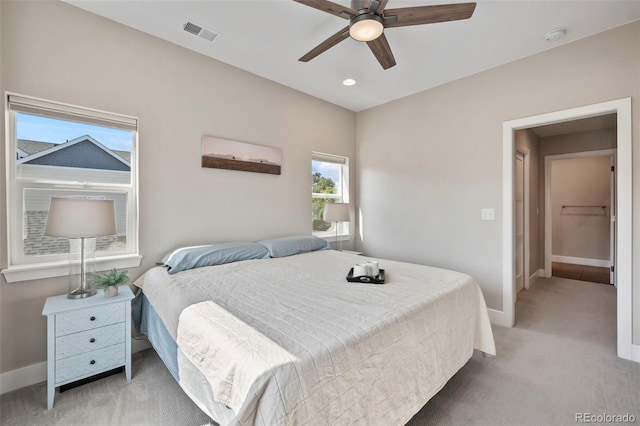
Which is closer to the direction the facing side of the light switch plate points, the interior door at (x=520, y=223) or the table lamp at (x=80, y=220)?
the table lamp

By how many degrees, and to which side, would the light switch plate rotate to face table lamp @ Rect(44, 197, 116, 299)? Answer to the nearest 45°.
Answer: approximately 45° to its right

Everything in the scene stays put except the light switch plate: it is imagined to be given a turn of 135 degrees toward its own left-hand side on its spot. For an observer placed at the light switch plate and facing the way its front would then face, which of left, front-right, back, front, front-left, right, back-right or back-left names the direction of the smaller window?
back-left

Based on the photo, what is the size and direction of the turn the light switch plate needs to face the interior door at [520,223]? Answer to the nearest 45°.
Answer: approximately 180°

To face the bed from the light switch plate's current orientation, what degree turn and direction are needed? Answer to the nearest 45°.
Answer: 0° — it already faces it

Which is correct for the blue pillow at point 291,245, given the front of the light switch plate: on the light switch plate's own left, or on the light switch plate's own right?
on the light switch plate's own right
